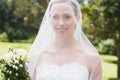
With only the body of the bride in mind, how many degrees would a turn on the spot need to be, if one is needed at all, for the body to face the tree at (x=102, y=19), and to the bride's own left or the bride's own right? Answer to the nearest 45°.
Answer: approximately 180°

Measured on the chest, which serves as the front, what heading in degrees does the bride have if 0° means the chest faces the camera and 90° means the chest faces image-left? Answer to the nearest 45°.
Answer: approximately 0°
